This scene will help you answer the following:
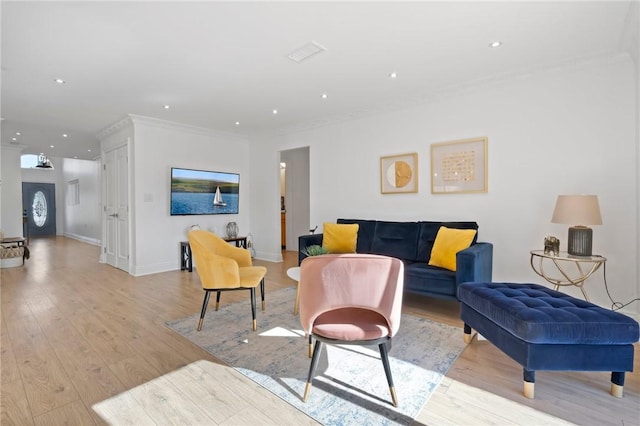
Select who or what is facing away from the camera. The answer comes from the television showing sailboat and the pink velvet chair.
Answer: the pink velvet chair

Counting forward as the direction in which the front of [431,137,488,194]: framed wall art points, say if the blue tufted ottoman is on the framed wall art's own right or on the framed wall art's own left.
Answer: on the framed wall art's own left

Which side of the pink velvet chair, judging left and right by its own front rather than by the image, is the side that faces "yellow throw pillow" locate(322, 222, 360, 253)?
front

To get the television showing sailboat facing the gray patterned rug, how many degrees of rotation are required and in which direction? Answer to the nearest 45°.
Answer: approximately 45° to its right

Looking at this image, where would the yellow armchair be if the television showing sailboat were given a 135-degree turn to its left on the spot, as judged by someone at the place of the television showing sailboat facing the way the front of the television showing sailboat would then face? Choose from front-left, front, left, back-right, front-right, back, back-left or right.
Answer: back

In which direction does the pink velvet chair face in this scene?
away from the camera

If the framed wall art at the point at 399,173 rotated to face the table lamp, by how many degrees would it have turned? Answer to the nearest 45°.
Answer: approximately 90° to its left

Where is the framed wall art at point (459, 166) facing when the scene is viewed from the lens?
facing the viewer and to the left of the viewer

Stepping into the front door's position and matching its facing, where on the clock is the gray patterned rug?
The gray patterned rug is roughly at 12 o'clock from the front door.

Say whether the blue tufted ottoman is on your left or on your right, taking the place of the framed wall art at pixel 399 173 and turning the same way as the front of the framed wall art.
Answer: on your left

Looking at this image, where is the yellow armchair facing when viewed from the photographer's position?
facing to the right of the viewer

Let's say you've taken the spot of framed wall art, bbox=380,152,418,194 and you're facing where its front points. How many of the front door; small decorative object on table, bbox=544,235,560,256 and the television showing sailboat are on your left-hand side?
1
